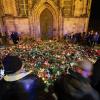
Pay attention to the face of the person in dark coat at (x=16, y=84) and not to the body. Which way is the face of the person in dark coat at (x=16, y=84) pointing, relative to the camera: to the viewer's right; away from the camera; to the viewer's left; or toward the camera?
away from the camera

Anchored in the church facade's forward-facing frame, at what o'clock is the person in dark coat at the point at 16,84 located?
The person in dark coat is roughly at 12 o'clock from the church facade.

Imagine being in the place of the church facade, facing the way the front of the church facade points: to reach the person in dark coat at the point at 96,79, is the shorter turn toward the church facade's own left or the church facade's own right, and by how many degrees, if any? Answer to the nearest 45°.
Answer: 0° — it already faces them

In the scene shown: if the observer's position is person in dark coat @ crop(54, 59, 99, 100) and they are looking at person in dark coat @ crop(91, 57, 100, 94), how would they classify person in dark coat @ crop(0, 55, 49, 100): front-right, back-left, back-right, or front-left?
back-left

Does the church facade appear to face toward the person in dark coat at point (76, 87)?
yes

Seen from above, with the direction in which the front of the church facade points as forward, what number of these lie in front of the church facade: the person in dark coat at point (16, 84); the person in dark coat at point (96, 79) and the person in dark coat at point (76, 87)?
3

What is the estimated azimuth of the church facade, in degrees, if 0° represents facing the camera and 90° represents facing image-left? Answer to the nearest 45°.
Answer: approximately 0°
